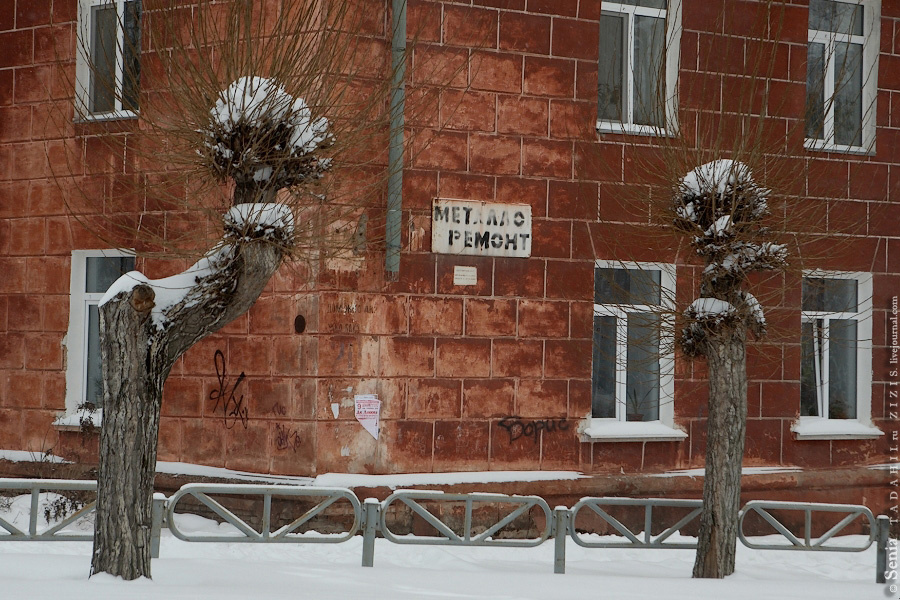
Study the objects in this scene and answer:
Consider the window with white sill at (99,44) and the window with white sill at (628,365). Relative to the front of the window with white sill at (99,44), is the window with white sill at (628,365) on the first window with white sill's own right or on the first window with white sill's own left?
on the first window with white sill's own left

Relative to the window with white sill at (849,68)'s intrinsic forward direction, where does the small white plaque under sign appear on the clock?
The small white plaque under sign is roughly at 3 o'clock from the window with white sill.

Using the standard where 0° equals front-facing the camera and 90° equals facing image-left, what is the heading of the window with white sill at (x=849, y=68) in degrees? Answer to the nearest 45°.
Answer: approximately 315°

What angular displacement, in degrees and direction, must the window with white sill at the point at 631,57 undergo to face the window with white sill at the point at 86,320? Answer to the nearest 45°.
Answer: approximately 135° to its right

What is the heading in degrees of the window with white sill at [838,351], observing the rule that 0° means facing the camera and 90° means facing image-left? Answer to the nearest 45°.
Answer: approximately 315°

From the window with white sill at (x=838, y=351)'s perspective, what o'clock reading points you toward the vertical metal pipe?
The vertical metal pipe is roughly at 3 o'clock from the window with white sill.
